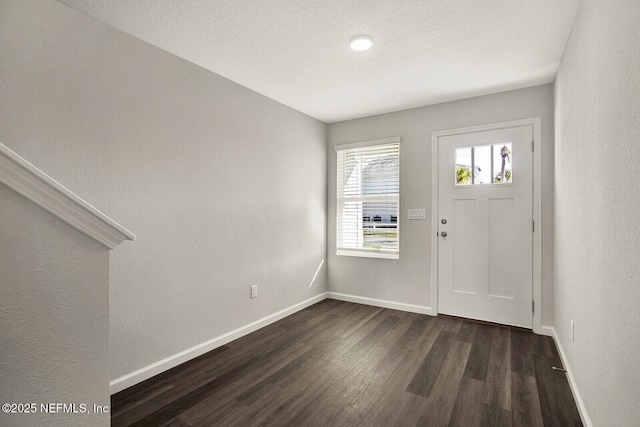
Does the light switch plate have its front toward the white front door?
no

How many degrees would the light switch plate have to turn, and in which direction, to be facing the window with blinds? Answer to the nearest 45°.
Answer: approximately 90° to its right

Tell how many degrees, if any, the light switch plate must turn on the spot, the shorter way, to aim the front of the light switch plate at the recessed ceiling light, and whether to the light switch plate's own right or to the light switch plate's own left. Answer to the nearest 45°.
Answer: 0° — it already faces it

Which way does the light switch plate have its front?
toward the camera

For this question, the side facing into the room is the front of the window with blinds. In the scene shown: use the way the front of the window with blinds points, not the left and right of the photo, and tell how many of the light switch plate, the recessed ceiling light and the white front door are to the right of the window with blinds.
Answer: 0

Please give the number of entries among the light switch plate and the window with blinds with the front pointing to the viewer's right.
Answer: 0

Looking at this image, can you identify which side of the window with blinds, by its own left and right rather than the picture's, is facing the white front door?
left

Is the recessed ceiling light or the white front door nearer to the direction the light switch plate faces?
the recessed ceiling light

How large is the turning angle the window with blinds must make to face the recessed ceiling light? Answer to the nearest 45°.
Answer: approximately 45° to its left

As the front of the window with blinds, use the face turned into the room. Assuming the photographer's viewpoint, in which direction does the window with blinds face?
facing the viewer and to the left of the viewer
